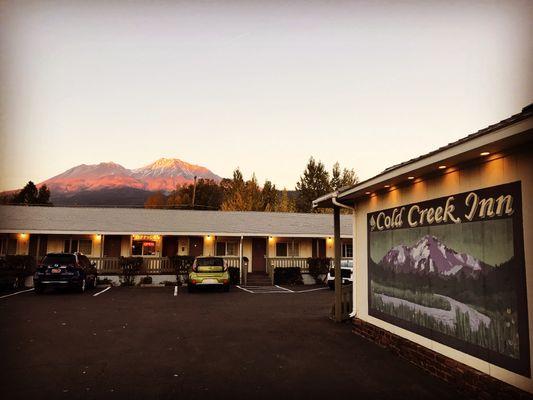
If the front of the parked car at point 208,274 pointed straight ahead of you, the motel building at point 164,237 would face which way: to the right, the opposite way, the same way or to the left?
the opposite way

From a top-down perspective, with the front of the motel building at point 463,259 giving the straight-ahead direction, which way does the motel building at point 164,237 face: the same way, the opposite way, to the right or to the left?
to the left

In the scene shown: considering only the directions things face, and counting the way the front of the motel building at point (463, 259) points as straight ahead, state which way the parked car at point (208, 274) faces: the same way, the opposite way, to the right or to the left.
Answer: to the right

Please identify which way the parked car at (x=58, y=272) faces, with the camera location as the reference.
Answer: facing away from the viewer

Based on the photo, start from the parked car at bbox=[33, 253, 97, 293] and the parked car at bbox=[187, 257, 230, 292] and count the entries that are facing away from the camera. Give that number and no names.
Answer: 2

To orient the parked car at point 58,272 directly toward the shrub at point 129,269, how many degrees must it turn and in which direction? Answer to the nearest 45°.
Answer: approximately 45° to its right

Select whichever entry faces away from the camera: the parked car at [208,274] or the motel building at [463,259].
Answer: the parked car

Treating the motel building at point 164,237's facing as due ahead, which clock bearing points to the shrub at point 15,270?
The shrub is roughly at 2 o'clock from the motel building.

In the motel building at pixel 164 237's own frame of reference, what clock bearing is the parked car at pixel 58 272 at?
The parked car is roughly at 1 o'clock from the motel building.

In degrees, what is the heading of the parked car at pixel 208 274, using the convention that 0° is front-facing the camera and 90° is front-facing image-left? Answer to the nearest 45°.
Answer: approximately 180°

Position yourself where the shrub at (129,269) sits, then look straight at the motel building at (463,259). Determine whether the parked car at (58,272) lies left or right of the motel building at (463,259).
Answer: right
